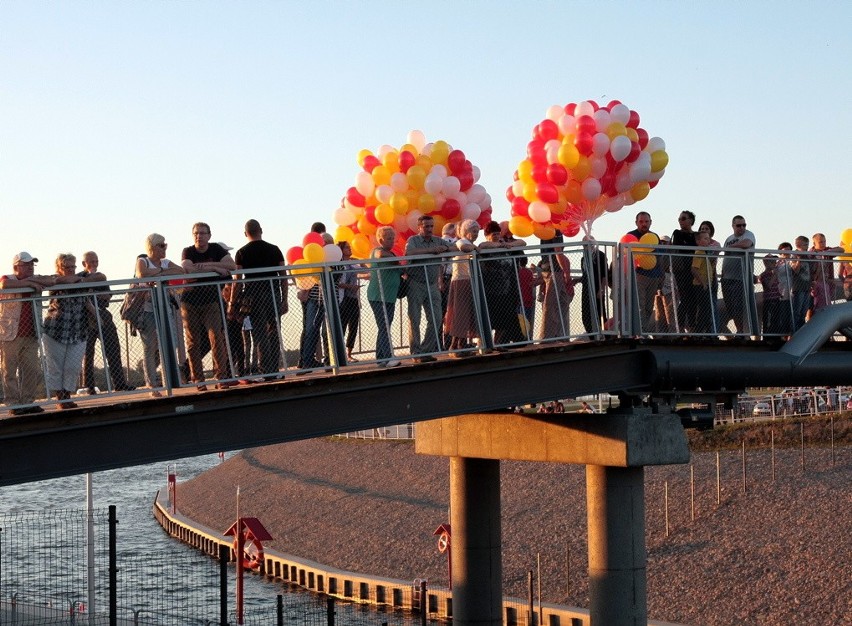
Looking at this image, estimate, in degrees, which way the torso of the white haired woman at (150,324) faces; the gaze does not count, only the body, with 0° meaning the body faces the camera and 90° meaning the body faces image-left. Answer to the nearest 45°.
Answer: approximately 315°

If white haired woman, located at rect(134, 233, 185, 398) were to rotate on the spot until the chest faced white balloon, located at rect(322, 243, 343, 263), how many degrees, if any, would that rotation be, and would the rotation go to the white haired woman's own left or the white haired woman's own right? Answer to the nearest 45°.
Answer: approximately 90° to the white haired woman's own left

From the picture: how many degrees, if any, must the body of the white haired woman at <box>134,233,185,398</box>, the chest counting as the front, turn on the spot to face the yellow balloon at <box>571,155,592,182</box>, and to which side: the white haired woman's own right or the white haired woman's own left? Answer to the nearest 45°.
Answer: approximately 90° to the white haired woman's own left

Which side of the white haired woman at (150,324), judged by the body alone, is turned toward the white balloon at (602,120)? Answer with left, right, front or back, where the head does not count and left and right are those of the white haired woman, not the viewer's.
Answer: left

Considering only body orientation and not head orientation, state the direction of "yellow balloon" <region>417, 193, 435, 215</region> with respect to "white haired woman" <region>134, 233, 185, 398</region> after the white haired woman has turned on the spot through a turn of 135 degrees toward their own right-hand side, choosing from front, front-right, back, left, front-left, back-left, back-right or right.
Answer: back-right

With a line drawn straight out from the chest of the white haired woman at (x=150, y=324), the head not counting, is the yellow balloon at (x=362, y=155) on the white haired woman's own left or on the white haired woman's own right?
on the white haired woman's own left

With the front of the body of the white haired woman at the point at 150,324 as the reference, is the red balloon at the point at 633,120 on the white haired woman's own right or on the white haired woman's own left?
on the white haired woman's own left

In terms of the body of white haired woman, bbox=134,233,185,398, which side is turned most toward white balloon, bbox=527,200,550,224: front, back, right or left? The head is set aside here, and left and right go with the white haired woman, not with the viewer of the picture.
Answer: left
